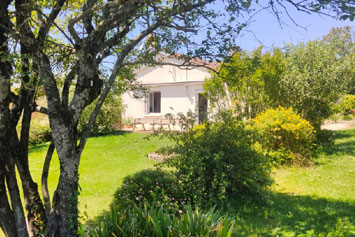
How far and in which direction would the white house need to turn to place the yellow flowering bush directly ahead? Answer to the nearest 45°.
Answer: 0° — it already faces it

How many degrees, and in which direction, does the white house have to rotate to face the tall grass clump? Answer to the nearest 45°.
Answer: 0° — it already faces it

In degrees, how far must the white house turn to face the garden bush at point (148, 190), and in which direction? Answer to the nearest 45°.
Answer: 0° — it already faces it

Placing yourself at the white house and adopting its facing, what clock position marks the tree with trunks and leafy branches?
The tree with trunks and leafy branches is roughly at 12 o'clock from the white house.

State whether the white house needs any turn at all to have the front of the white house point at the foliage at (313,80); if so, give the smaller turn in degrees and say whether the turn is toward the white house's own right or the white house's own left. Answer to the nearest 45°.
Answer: approximately 45° to the white house's own left

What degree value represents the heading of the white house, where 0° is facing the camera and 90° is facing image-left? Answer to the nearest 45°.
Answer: approximately 0°

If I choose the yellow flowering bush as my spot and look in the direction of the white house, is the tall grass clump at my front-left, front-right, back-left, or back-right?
back-left

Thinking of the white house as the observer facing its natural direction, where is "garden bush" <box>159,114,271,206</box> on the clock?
The garden bush is roughly at 12 o'clock from the white house.

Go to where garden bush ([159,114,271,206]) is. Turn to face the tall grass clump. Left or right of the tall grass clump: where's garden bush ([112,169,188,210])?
right
